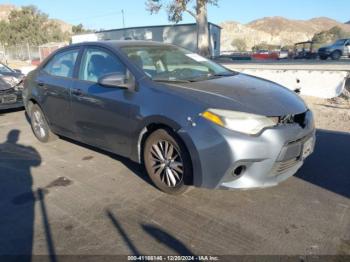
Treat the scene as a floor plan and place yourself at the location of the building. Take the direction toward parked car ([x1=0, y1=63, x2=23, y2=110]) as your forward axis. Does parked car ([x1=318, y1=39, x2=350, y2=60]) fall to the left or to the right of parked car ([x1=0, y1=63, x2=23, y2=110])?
left

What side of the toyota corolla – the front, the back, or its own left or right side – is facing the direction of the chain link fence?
back

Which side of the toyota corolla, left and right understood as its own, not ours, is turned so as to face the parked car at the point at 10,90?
back

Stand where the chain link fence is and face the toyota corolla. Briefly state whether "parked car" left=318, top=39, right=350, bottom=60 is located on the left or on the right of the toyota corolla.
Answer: left

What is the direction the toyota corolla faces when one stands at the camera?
facing the viewer and to the right of the viewer

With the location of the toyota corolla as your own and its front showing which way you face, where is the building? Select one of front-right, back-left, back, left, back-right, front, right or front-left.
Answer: back-left

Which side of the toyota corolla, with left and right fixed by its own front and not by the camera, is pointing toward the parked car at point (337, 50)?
left

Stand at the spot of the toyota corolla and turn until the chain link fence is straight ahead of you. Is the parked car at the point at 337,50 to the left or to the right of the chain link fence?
right

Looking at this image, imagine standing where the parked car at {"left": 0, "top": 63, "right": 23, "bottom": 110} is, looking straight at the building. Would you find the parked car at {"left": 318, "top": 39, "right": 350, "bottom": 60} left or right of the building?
right
